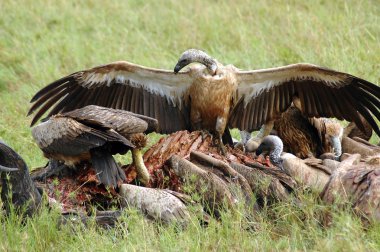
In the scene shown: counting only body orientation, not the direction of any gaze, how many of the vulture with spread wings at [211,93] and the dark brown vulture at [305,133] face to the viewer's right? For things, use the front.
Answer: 1

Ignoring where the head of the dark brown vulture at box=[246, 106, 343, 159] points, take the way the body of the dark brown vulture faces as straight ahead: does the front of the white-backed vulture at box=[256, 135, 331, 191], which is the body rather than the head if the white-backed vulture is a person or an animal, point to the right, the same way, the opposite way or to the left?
the opposite way

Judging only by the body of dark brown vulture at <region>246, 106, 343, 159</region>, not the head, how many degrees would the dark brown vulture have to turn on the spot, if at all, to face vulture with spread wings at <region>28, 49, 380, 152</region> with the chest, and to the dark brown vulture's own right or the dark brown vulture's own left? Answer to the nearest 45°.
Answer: approximately 180°

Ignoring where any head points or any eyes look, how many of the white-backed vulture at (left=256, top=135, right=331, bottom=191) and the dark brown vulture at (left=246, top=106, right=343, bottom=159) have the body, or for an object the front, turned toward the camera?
0

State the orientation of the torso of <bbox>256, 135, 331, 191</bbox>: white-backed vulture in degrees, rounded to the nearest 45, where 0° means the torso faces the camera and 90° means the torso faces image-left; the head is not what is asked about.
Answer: approximately 90°

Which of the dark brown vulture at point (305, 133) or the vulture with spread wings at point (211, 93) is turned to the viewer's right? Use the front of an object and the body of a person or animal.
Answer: the dark brown vulture

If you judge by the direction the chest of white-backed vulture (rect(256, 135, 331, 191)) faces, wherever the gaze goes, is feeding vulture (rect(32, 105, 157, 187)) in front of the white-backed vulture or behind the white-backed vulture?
in front

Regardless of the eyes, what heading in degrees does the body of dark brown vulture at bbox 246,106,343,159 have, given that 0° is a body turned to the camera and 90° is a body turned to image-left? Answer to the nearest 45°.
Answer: approximately 270°

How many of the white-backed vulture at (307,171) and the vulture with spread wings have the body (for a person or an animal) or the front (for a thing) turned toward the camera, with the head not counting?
1

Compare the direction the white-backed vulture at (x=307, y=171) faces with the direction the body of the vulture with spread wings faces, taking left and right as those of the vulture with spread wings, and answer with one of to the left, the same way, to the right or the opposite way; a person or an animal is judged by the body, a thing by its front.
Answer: to the right

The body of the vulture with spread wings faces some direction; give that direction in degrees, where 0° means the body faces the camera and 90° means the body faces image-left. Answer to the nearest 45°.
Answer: approximately 0°
